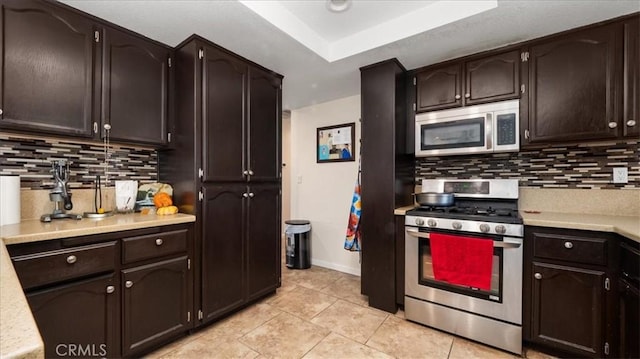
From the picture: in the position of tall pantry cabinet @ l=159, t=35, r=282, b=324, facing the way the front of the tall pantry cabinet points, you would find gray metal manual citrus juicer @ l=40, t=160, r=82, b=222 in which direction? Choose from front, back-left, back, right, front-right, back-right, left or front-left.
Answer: back-right

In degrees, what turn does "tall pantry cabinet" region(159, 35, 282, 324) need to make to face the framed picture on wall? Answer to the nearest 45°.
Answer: approximately 90° to its left

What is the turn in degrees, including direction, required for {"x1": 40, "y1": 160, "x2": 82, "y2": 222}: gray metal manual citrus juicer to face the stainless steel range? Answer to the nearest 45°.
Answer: approximately 45° to its left

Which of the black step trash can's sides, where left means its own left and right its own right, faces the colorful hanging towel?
left
